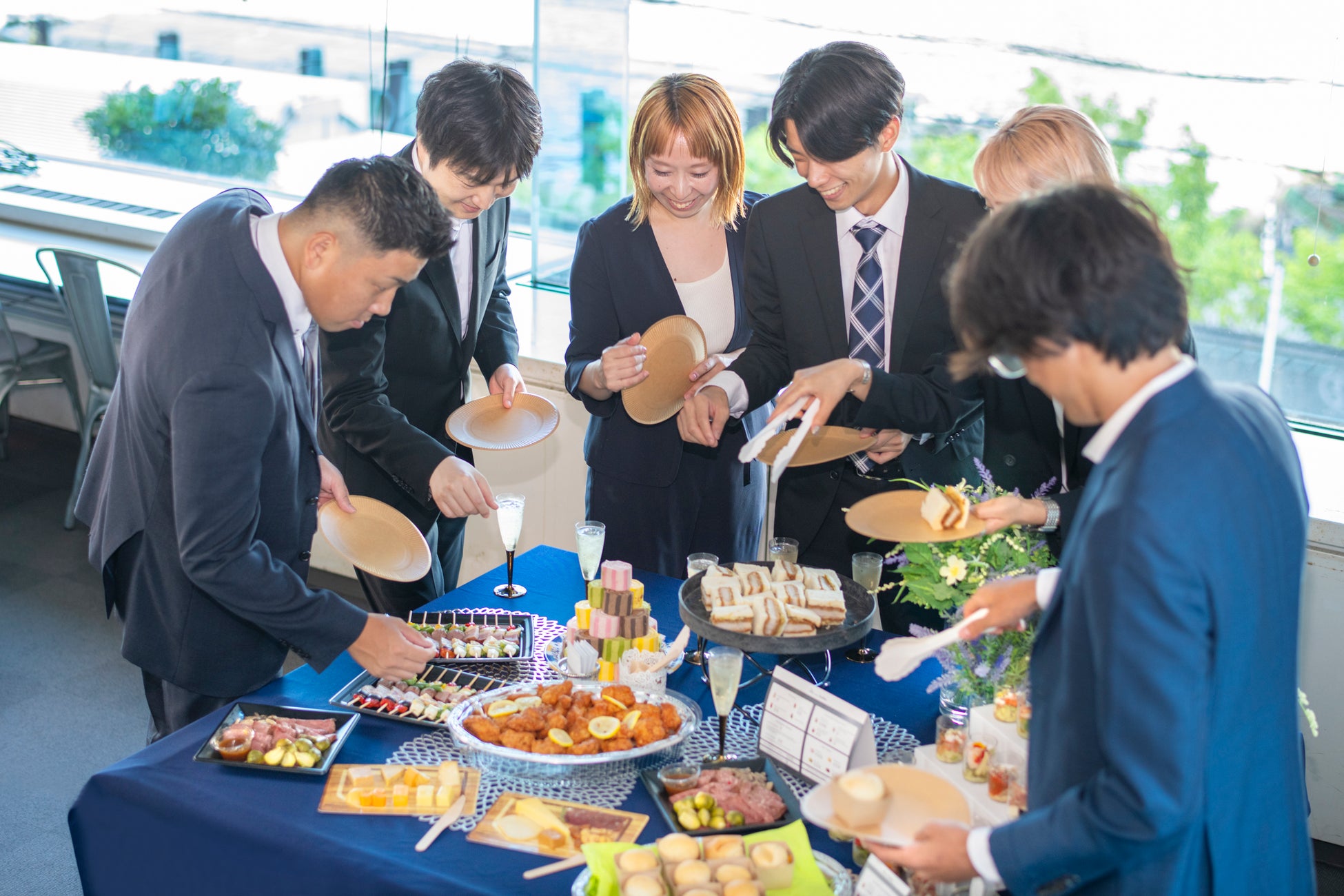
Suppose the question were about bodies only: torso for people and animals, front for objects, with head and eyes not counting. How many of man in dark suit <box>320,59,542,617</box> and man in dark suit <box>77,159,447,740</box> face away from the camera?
0

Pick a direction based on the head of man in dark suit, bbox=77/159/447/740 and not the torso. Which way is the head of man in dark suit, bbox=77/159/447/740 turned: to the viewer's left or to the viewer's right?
to the viewer's right

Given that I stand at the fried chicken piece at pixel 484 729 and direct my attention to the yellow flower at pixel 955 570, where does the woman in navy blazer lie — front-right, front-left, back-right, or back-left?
front-left

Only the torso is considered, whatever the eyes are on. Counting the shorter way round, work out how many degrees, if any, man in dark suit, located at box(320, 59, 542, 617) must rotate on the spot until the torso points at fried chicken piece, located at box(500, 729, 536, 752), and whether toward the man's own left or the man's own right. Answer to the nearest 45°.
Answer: approximately 45° to the man's own right

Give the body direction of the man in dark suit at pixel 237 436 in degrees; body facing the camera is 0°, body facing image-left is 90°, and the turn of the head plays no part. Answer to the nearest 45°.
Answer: approximately 270°

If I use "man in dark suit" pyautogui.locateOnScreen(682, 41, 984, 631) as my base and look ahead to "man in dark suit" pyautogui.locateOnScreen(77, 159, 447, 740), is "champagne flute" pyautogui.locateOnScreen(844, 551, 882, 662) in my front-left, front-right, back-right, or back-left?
front-left

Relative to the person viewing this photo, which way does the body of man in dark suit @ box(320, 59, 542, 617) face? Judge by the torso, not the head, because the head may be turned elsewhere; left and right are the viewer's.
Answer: facing the viewer and to the right of the viewer

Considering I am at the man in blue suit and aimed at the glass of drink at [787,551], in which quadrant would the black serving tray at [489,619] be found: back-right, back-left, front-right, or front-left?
front-left

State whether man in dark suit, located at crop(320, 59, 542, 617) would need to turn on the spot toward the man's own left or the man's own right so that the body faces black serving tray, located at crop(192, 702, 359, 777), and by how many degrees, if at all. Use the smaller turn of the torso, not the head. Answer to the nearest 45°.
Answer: approximately 45° to the man's own right

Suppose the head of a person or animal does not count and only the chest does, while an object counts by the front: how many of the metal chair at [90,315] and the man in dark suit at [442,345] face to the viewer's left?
0
